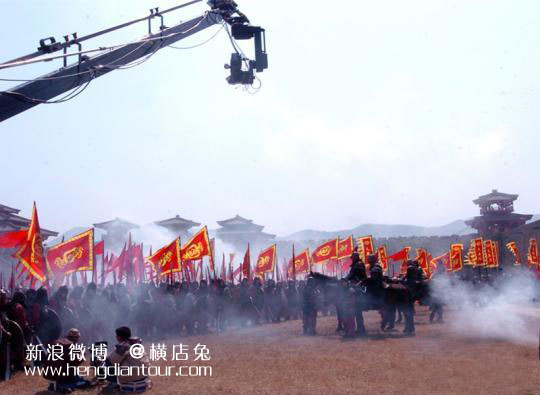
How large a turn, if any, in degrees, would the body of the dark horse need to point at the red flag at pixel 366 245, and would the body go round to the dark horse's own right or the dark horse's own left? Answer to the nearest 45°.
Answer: approximately 90° to the dark horse's own right

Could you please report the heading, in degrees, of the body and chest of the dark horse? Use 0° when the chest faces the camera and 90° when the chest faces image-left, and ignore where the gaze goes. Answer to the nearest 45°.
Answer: approximately 90°

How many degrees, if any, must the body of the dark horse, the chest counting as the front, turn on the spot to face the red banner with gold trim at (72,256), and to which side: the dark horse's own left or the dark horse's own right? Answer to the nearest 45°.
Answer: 0° — it already faces it

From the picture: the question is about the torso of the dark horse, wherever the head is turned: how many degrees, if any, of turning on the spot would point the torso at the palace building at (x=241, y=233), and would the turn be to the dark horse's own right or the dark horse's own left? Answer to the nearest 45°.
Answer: approximately 90° to the dark horse's own right

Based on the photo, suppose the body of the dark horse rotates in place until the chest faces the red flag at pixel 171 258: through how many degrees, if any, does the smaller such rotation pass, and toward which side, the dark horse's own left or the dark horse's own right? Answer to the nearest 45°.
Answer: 0° — it already faces it

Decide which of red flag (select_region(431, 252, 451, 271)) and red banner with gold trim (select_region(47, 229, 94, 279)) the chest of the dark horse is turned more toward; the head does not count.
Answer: the red banner with gold trim

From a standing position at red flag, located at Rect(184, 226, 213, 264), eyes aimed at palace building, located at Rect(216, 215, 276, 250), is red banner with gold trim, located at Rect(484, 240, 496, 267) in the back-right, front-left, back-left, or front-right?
front-right

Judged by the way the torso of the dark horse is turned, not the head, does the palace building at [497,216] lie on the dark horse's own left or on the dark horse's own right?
on the dark horse's own right

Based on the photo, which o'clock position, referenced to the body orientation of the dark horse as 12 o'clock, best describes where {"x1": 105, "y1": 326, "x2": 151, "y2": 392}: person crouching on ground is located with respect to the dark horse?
The person crouching on ground is roughly at 10 o'clock from the dark horse.

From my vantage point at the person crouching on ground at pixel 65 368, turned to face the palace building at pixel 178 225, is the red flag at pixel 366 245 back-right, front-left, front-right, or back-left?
front-right

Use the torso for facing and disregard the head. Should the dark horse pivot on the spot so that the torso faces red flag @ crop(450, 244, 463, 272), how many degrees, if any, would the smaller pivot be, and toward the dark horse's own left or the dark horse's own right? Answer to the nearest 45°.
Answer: approximately 90° to the dark horse's own right
